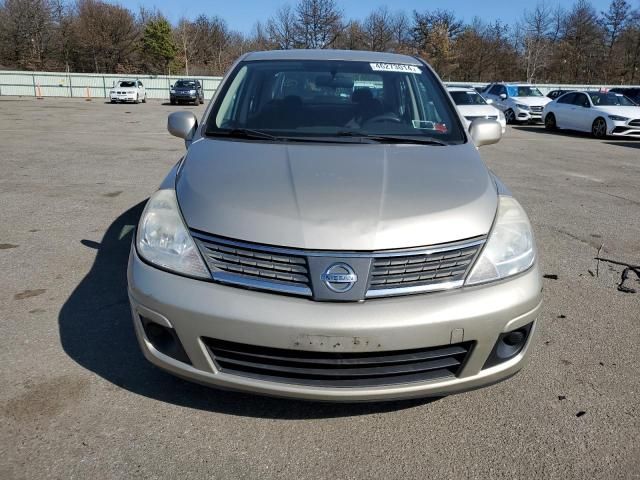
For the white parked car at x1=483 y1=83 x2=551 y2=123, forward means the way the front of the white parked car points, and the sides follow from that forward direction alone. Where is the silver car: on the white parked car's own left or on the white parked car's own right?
on the white parked car's own right

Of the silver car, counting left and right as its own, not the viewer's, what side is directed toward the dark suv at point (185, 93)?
back

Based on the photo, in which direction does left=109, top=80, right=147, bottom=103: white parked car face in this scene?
toward the camera

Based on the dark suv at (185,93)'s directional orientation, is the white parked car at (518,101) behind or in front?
in front

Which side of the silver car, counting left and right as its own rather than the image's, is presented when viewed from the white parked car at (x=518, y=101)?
back

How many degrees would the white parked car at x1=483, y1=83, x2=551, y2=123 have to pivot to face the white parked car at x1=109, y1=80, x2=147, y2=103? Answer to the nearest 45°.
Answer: approximately 135° to its right

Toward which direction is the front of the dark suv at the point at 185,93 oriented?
toward the camera

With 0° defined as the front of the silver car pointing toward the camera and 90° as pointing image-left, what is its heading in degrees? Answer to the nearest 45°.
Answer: approximately 0°

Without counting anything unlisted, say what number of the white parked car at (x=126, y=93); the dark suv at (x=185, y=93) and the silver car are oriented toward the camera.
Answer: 3

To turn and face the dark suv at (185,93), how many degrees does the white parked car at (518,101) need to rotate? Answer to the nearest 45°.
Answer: approximately 135° to its right

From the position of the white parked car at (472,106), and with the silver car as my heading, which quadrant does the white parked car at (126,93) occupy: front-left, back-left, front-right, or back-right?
back-right

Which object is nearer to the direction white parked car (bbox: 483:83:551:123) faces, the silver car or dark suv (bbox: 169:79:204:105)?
the silver car

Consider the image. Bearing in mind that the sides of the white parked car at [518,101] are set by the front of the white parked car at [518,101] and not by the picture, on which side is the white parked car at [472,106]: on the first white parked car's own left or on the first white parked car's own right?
on the first white parked car's own right

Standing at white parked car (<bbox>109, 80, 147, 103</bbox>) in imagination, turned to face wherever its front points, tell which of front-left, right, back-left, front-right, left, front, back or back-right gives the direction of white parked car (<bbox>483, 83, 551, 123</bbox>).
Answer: front-left
